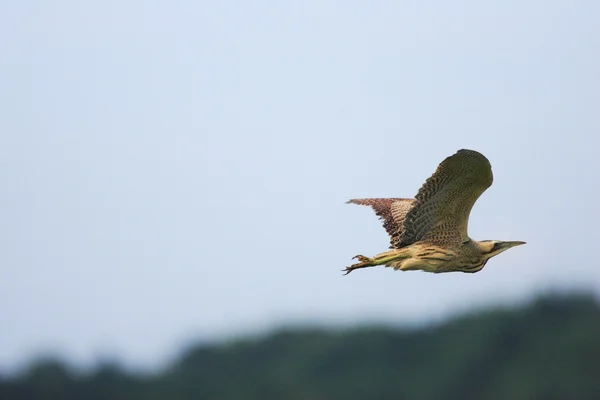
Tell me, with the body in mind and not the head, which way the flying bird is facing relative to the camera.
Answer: to the viewer's right
